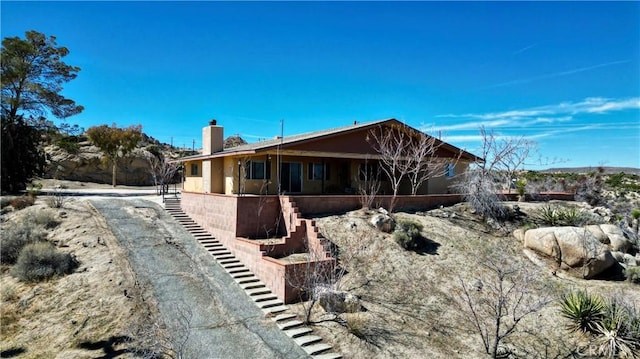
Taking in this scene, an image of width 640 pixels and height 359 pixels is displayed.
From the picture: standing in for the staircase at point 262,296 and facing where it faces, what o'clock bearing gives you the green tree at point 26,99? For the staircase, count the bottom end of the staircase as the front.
The green tree is roughly at 6 o'clock from the staircase.

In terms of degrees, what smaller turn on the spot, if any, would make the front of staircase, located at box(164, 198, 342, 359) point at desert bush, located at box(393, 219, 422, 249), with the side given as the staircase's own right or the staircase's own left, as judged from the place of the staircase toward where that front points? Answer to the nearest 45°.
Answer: approximately 45° to the staircase's own left

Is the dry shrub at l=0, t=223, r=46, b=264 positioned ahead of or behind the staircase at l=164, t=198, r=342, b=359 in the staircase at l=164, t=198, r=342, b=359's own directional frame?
behind

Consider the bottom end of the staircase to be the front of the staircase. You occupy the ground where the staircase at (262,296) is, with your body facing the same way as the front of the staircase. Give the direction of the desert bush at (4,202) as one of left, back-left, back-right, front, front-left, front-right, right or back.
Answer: back

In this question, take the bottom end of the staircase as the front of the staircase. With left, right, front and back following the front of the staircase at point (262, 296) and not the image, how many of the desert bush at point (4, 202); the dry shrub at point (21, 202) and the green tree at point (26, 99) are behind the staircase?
3

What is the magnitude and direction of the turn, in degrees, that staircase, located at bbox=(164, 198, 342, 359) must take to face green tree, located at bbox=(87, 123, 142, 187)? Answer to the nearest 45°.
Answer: approximately 180°

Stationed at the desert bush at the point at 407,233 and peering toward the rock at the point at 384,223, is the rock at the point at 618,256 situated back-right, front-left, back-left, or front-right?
back-right

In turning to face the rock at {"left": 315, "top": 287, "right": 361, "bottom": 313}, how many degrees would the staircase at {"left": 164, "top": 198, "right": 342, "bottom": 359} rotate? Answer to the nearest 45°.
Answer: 0° — it already faces it

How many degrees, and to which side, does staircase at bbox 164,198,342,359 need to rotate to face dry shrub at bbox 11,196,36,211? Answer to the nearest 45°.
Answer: approximately 180°

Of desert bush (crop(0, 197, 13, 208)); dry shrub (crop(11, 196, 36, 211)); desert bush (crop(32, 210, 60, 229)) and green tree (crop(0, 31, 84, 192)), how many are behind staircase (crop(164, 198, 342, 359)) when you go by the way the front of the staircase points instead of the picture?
4

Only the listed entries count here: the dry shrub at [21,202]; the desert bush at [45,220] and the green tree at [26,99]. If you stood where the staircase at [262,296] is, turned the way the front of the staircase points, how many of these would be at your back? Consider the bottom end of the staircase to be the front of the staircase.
3

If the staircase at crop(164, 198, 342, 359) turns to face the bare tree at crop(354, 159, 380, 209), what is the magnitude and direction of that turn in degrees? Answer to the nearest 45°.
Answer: approximately 90° to its left

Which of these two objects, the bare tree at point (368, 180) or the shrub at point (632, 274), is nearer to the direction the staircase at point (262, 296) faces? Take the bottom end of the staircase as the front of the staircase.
the shrub

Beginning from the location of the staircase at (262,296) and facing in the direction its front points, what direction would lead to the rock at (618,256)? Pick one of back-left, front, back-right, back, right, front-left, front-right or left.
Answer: front-left

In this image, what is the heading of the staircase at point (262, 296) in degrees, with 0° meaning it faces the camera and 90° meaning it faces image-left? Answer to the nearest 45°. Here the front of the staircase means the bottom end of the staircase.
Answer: approximately 315°

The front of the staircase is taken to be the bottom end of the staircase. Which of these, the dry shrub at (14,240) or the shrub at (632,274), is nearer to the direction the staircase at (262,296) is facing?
the shrub

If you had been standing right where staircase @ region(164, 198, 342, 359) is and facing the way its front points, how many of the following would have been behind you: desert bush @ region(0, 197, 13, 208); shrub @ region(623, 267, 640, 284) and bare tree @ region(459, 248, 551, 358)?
1

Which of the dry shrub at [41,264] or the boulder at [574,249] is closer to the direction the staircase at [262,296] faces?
the boulder
